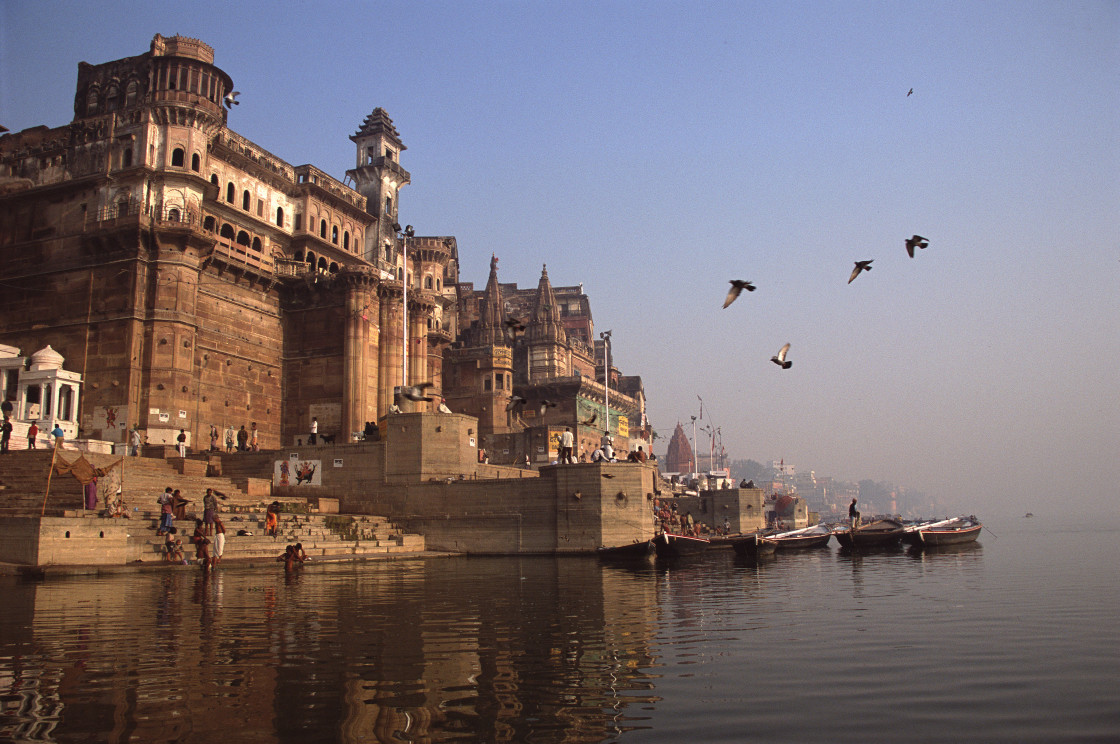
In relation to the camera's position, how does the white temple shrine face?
facing the viewer and to the right of the viewer

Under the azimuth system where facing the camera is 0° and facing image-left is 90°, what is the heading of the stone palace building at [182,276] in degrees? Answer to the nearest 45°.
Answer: approximately 315°

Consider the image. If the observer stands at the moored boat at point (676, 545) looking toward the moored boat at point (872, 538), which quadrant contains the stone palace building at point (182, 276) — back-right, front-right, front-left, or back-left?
back-left

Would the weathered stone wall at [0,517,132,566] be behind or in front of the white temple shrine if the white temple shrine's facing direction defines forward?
in front

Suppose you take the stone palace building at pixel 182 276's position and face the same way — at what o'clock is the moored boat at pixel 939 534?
The moored boat is roughly at 11 o'clock from the stone palace building.

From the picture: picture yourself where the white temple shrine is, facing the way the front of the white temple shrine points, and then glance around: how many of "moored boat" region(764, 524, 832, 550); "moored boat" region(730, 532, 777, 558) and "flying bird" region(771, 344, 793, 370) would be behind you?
0

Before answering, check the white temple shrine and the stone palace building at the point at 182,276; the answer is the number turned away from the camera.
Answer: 0

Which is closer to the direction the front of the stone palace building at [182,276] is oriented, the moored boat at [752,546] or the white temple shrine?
the moored boat

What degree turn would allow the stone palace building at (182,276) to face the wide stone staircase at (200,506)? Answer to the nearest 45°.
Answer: approximately 45° to its right

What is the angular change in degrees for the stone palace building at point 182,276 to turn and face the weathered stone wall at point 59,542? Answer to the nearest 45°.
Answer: approximately 45° to its right

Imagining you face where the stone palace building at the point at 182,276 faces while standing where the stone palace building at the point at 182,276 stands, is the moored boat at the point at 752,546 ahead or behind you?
ahead

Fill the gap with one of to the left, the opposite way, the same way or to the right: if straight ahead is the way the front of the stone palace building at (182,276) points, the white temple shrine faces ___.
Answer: the same way

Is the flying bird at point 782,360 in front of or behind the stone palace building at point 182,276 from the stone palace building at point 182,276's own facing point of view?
in front
